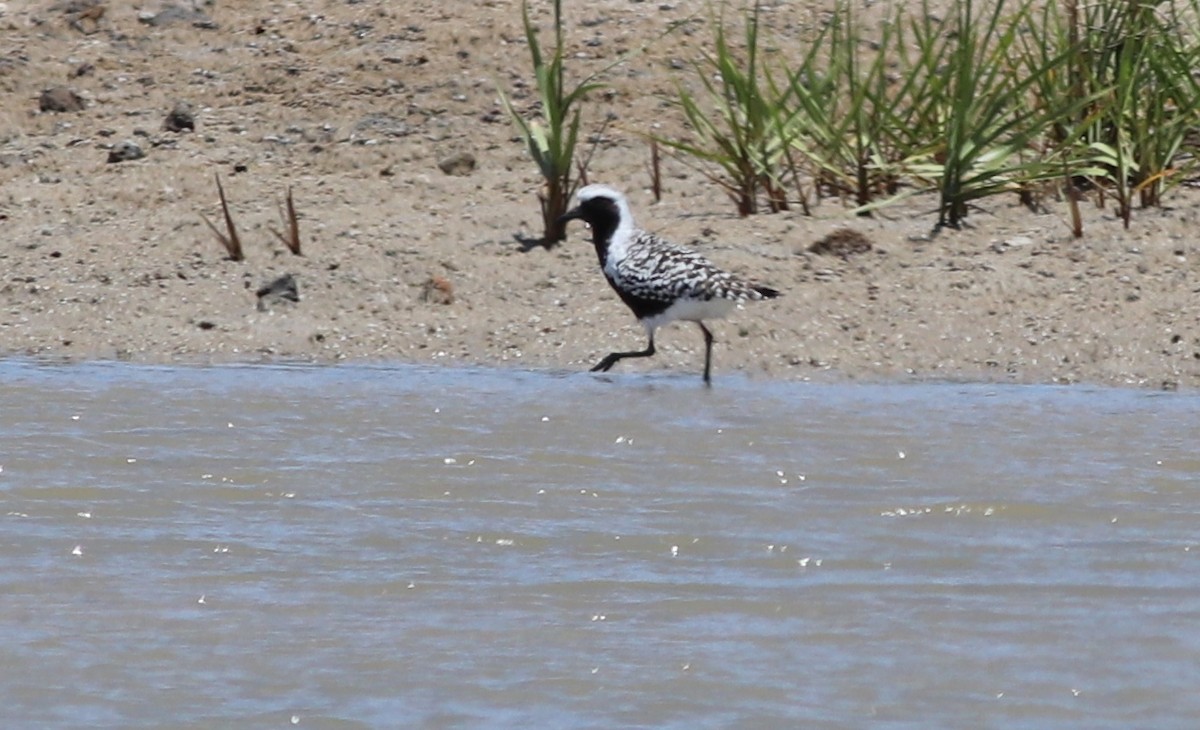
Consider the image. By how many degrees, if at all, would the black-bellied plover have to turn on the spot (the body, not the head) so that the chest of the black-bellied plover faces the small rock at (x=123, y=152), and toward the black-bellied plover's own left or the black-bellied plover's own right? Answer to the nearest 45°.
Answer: approximately 45° to the black-bellied plover's own right

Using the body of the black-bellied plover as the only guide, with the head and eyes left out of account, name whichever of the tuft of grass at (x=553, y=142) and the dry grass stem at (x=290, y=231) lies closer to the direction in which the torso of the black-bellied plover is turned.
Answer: the dry grass stem

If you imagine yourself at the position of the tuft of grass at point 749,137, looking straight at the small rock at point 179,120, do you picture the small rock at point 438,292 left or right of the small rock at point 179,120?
left

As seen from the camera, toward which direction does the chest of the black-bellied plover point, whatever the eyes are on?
to the viewer's left

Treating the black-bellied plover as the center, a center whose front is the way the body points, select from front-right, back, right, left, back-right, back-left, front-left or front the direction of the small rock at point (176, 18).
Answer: front-right

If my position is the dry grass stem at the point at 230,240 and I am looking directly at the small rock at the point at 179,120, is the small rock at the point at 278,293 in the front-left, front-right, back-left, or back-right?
back-right

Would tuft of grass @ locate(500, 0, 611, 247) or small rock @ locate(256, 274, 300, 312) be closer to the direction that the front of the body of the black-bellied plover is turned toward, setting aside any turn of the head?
the small rock

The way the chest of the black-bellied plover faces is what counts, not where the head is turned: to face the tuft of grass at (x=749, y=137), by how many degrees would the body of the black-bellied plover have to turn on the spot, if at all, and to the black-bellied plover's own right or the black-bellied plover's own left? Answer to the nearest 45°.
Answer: approximately 90° to the black-bellied plover's own right

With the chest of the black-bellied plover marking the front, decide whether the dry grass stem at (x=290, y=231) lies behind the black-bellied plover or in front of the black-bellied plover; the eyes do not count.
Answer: in front

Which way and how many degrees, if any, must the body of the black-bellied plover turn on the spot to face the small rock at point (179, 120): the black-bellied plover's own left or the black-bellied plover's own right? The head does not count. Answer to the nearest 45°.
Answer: approximately 45° to the black-bellied plover's own right

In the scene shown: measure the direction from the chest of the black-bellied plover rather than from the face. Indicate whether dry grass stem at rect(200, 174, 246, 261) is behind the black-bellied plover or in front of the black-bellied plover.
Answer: in front
